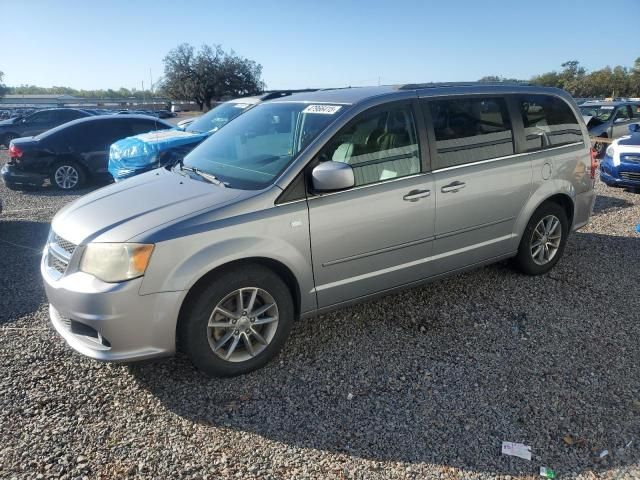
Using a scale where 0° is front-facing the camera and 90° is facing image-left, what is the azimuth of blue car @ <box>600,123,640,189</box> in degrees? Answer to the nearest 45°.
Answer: approximately 45°

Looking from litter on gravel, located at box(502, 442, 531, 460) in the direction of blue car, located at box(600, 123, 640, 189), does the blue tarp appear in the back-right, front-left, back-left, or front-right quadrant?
front-left

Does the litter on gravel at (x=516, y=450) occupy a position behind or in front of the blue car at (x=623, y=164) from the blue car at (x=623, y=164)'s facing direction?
in front

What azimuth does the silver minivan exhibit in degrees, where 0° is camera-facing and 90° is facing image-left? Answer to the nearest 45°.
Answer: approximately 45°

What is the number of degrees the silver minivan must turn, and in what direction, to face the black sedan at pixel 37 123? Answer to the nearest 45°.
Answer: approximately 90° to its right

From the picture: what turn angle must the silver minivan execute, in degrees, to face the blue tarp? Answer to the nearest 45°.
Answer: approximately 90° to its right

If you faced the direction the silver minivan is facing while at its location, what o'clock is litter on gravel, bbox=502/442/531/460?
The litter on gravel is roughly at 9 o'clock from the silver minivan.
